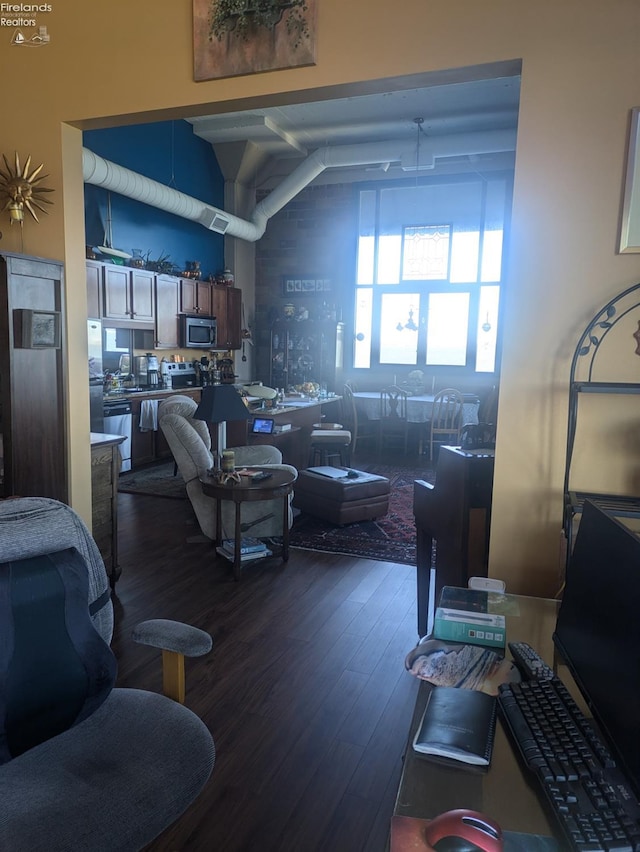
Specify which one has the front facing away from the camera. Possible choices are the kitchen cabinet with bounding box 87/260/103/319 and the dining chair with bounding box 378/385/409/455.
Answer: the dining chair

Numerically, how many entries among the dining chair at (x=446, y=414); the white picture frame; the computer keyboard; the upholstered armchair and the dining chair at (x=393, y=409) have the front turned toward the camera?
1

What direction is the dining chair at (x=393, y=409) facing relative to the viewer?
away from the camera

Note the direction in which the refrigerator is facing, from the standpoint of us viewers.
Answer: facing the viewer and to the right of the viewer

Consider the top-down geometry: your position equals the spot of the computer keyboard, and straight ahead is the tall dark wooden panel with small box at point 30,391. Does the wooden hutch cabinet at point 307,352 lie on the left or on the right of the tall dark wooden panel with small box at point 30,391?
right

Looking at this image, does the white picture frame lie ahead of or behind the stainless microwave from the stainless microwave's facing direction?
ahead

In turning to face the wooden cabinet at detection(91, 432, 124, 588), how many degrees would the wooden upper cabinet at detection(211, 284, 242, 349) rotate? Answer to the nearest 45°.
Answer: approximately 45° to its right

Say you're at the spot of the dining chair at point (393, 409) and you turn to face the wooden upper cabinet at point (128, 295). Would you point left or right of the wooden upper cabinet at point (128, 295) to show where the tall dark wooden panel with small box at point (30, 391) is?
left

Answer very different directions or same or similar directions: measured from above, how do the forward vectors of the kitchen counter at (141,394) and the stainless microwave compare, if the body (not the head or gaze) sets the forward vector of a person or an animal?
same or similar directions

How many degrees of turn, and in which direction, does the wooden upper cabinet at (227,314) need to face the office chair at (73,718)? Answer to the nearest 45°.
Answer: approximately 45° to its right

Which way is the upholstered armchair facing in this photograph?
to the viewer's right

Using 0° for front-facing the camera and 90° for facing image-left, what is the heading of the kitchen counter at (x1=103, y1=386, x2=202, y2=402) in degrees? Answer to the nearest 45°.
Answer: approximately 315°

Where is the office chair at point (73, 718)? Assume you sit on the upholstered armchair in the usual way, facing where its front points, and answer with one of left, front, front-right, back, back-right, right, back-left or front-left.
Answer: right

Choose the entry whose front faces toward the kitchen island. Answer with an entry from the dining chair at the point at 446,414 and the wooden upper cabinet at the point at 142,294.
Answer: the wooden upper cabinet

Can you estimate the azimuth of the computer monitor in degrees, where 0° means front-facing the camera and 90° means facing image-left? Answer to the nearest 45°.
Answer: approximately 45°

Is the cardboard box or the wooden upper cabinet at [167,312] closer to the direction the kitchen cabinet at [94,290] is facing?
the cardboard box
